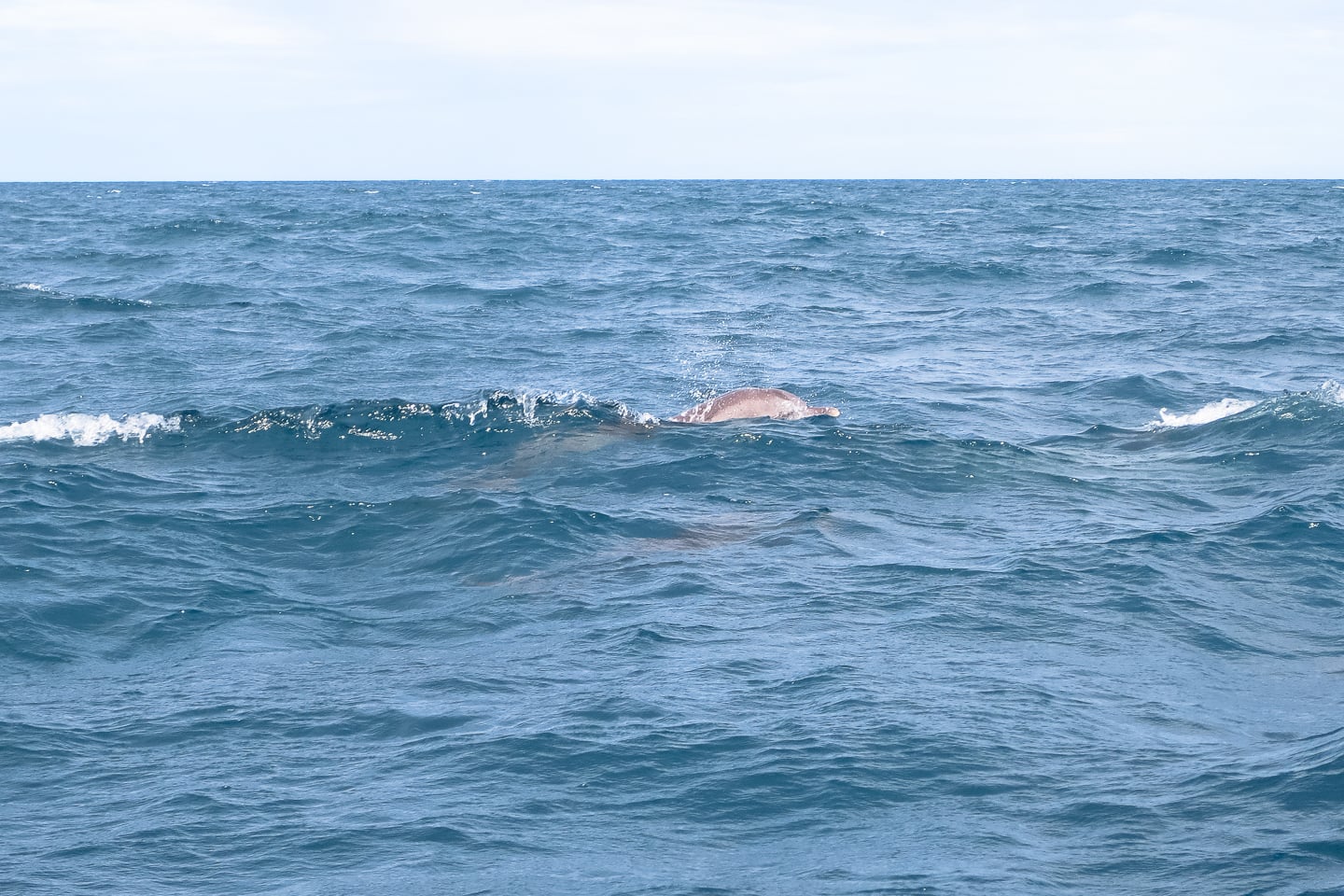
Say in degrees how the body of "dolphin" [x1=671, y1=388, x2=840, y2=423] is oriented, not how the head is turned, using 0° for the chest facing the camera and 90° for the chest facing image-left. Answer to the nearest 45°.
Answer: approximately 270°
